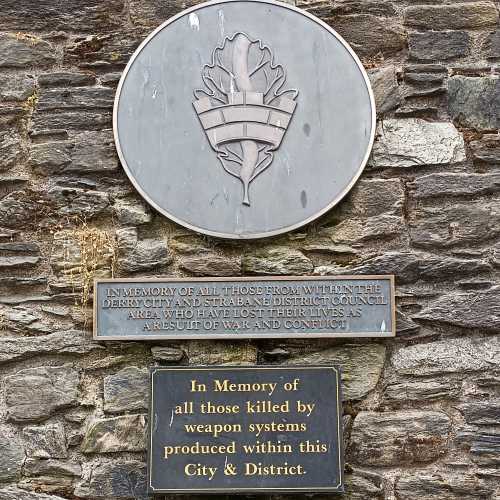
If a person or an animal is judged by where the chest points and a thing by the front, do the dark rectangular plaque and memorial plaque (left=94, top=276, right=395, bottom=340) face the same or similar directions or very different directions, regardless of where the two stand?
same or similar directions

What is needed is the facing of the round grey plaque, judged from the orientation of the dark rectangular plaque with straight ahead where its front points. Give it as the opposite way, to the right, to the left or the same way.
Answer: the same way

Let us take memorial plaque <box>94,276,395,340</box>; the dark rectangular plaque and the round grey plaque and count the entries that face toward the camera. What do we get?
3

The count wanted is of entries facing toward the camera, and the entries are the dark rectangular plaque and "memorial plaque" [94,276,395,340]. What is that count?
2

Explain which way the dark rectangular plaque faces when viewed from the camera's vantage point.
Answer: facing the viewer

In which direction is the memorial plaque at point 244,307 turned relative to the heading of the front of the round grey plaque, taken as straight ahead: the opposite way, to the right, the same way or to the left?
the same way

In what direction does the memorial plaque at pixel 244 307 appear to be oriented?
toward the camera
